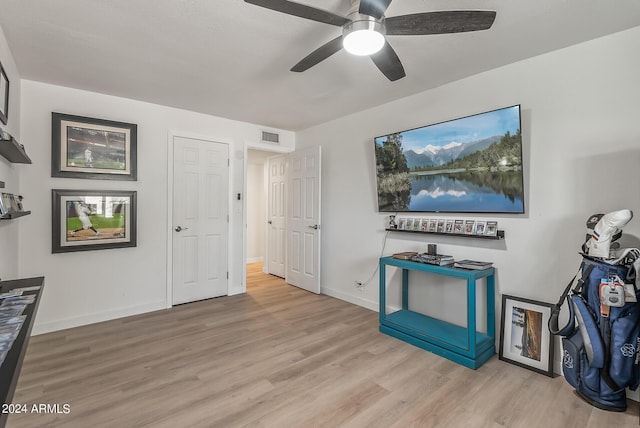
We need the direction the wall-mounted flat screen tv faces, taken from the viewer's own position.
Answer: facing the viewer and to the left of the viewer

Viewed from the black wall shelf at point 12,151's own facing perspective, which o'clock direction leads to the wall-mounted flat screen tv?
The wall-mounted flat screen tv is roughly at 1 o'clock from the black wall shelf.

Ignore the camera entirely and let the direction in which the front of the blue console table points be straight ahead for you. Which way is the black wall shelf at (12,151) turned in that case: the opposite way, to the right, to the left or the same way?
the opposite way

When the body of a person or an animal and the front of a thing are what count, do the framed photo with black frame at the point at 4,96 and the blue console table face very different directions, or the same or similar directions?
very different directions

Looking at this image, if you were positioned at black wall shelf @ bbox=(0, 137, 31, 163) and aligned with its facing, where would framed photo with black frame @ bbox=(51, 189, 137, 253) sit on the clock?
The framed photo with black frame is roughly at 10 o'clock from the black wall shelf.

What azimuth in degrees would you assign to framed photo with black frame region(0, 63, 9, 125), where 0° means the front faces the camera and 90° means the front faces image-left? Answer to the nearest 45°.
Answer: approximately 270°

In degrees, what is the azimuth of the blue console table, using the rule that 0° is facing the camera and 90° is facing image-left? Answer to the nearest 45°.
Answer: approximately 45°

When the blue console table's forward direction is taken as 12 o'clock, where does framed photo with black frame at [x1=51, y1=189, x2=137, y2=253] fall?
The framed photo with black frame is roughly at 1 o'clock from the blue console table.

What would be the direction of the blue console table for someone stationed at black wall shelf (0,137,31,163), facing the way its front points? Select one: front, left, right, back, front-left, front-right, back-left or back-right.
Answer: front-right

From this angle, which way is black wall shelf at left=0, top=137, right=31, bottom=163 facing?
to the viewer's right

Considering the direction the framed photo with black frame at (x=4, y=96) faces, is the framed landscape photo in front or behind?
in front

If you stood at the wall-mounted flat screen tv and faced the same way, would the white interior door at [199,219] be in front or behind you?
in front

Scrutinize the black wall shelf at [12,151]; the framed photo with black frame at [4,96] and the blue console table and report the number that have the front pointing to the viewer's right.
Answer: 2

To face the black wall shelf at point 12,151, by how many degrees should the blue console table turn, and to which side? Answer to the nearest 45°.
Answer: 0° — it already faces it
